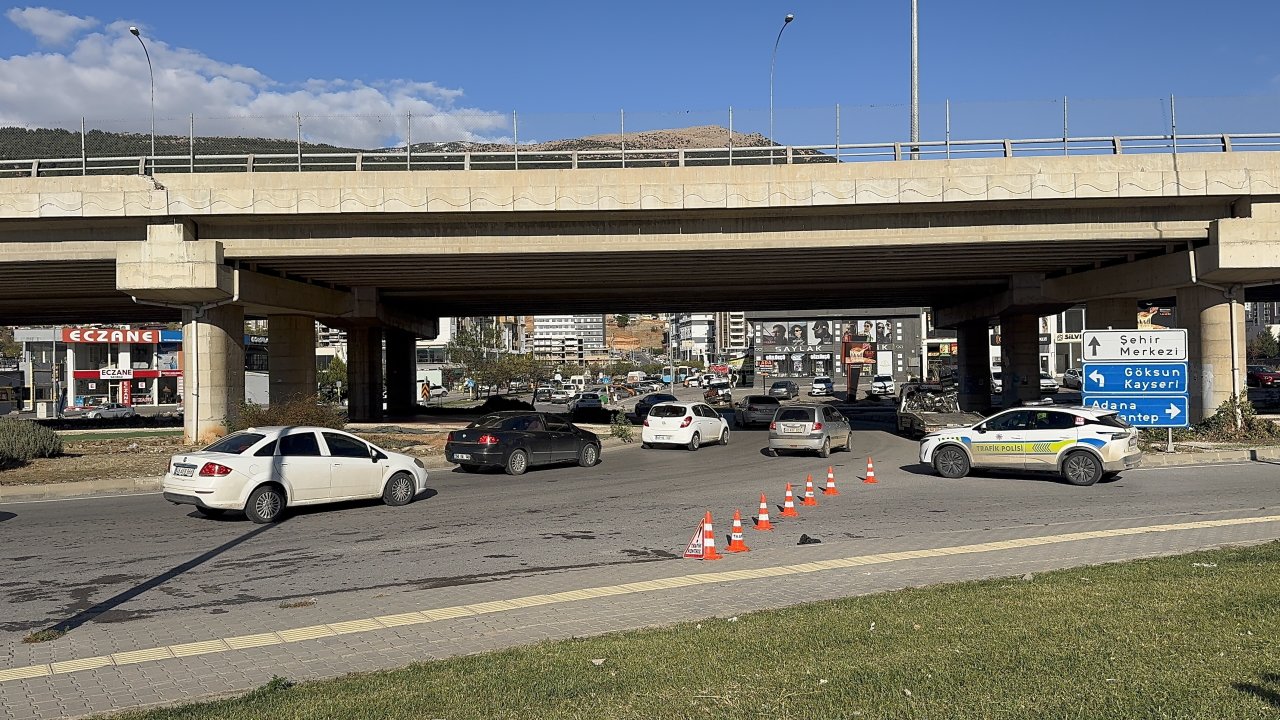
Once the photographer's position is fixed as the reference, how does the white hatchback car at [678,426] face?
facing away from the viewer and to the right of the viewer

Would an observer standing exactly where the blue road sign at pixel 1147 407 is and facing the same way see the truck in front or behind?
behind

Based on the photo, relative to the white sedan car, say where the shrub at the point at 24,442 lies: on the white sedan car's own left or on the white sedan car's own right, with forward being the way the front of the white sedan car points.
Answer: on the white sedan car's own left

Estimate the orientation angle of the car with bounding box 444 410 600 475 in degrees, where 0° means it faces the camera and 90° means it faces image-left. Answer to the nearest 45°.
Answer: approximately 225°

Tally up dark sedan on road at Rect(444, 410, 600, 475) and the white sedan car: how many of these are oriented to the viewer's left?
0

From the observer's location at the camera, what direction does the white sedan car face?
facing away from the viewer and to the right of the viewer

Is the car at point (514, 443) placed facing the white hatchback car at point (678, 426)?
yes

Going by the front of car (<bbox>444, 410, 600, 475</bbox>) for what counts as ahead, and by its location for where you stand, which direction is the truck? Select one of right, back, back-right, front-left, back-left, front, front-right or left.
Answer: front

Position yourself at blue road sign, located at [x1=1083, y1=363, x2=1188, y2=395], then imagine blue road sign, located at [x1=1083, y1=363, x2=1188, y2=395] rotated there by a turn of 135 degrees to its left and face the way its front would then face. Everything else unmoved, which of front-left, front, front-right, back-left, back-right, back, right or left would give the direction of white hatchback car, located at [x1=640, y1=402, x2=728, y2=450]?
back-left

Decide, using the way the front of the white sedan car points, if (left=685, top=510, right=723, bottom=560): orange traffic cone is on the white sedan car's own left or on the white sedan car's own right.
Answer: on the white sedan car's own right

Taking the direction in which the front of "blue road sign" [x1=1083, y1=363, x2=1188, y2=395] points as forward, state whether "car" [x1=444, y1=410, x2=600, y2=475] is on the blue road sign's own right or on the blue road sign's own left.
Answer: on the blue road sign's own right

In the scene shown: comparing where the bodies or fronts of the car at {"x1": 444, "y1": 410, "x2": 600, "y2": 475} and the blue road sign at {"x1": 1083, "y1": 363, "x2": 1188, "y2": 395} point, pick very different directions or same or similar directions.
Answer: very different directions

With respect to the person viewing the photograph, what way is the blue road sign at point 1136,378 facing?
facing the viewer

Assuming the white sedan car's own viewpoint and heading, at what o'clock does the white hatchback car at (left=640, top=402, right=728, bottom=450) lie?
The white hatchback car is roughly at 12 o'clock from the white sedan car.
